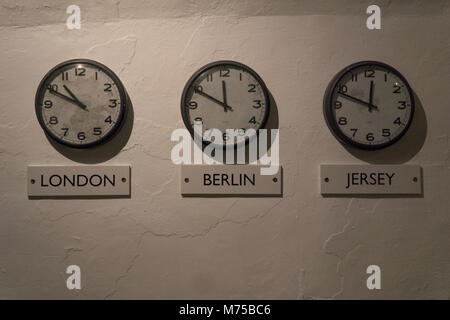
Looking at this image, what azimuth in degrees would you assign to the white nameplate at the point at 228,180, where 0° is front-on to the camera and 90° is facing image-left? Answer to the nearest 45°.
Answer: approximately 0°

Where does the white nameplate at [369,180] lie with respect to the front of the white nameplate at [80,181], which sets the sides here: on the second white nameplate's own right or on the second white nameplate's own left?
on the second white nameplate's own left

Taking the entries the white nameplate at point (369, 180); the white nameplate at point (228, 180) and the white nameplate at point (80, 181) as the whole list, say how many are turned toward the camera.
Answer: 3

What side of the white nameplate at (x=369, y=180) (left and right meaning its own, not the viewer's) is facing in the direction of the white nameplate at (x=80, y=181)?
right
